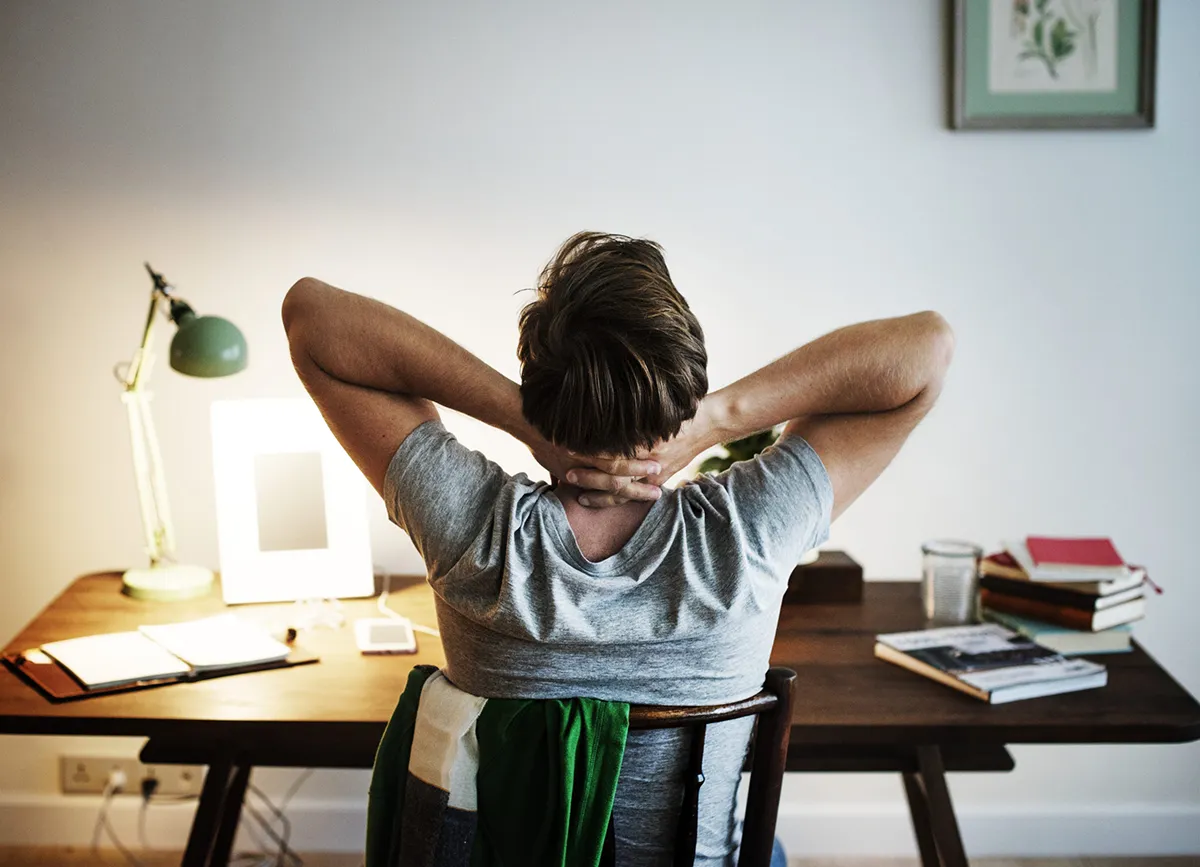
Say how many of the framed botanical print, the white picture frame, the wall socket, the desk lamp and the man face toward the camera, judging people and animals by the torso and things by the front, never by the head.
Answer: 3

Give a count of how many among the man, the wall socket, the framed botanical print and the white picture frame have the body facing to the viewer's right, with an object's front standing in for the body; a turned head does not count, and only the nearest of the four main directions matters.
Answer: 0

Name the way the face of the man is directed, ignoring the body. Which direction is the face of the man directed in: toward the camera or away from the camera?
away from the camera

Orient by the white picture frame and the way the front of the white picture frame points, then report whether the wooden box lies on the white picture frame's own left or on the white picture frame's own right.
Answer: on the white picture frame's own left

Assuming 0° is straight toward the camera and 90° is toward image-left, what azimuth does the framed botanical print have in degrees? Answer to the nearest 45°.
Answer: approximately 0°

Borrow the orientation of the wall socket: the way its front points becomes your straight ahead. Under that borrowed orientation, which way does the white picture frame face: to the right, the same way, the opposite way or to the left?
the same way

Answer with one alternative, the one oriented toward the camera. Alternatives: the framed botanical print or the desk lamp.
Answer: the framed botanical print

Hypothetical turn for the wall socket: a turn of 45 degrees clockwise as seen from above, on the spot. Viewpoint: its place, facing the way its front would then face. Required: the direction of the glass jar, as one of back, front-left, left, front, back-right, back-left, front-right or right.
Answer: left

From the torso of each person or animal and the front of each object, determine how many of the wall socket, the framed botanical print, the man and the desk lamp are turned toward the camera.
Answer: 2

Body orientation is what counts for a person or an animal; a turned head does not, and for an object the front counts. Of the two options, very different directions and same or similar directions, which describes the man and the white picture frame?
very different directions

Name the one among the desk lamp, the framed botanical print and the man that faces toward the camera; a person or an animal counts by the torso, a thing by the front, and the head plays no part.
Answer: the framed botanical print

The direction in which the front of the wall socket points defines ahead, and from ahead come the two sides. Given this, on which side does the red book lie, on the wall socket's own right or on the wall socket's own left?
on the wall socket's own left

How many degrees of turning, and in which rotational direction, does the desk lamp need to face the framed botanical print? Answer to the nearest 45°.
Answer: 0° — it already faces it

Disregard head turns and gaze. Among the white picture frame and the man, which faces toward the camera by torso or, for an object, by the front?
the white picture frame

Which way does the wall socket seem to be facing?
toward the camera

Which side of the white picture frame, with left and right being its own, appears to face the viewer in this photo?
front
